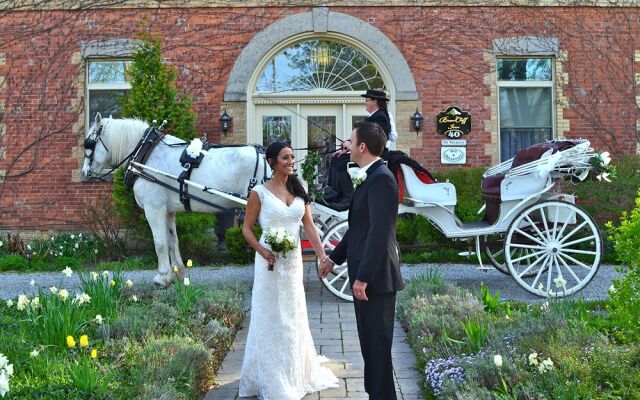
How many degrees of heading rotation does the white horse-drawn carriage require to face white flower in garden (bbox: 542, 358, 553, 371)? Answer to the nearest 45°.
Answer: approximately 90° to its left

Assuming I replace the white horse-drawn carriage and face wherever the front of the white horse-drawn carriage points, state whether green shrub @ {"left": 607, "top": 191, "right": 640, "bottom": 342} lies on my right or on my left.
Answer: on my left

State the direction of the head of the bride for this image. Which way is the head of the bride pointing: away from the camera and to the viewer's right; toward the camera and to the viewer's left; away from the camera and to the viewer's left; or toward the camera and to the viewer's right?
toward the camera and to the viewer's right

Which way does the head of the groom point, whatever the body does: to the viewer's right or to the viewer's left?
to the viewer's left

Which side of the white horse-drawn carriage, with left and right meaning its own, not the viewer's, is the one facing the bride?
left

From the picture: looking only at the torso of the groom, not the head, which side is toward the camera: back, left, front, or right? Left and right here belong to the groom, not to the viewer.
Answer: left

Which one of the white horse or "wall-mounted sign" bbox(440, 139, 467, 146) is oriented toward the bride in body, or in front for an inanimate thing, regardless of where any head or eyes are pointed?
the wall-mounted sign

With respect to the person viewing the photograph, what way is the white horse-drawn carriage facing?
facing to the left of the viewer

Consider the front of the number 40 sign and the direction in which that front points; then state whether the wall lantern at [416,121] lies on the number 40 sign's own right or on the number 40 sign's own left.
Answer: on the number 40 sign's own right

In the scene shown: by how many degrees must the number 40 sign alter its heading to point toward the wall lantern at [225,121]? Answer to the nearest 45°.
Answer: approximately 90° to its right

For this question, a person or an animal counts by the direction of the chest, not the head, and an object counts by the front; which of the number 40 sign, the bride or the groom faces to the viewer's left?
the groom

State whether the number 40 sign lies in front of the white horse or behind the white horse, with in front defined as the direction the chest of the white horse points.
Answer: behind

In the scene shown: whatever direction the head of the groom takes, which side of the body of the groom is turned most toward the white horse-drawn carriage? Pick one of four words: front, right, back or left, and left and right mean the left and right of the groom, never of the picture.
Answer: right

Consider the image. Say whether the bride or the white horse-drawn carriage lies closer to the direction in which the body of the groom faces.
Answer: the bride

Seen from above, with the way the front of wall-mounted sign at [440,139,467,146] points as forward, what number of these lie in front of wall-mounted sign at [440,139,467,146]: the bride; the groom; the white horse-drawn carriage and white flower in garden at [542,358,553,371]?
4
